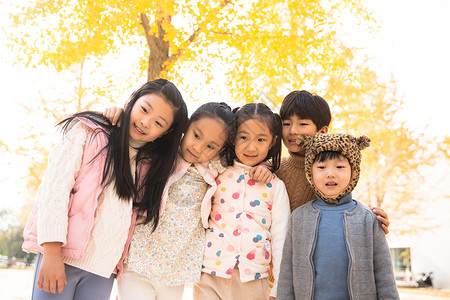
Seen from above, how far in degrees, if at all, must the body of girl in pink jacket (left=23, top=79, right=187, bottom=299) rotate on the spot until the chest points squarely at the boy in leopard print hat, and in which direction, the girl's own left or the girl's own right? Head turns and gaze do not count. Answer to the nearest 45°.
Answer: approximately 45° to the girl's own left

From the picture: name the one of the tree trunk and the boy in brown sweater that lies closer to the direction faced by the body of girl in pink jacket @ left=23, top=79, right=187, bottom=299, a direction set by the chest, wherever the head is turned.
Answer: the boy in brown sweater

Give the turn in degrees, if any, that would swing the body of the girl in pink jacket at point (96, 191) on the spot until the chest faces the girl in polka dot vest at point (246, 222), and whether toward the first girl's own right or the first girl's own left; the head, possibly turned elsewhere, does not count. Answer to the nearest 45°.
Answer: approximately 45° to the first girl's own left

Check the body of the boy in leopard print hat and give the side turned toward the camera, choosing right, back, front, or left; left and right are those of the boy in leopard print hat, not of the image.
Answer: front

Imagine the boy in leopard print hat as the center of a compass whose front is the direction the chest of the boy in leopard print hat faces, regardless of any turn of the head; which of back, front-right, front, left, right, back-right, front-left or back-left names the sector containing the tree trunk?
back-right

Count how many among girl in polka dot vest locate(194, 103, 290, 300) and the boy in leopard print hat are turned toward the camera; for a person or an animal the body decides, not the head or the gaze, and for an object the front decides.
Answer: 2

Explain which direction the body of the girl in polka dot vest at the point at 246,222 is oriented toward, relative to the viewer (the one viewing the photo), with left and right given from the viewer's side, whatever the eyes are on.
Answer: facing the viewer

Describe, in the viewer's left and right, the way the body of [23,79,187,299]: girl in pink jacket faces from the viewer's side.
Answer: facing the viewer and to the right of the viewer

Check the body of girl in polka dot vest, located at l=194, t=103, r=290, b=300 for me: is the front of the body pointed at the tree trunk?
no

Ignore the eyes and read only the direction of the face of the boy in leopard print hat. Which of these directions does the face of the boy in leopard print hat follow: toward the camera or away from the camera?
toward the camera

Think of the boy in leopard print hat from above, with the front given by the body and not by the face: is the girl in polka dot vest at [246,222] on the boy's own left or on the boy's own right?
on the boy's own right

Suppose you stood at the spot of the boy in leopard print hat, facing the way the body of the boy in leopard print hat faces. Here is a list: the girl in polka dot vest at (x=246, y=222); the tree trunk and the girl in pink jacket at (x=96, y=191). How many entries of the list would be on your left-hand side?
0

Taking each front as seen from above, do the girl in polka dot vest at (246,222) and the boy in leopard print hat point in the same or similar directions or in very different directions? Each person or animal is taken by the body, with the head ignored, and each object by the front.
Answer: same or similar directions

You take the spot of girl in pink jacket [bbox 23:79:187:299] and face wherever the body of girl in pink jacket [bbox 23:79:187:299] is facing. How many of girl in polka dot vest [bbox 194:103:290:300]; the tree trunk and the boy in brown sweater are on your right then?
0

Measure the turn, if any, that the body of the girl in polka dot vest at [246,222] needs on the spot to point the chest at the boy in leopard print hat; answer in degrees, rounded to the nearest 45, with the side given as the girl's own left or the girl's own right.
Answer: approximately 45° to the girl's own left
